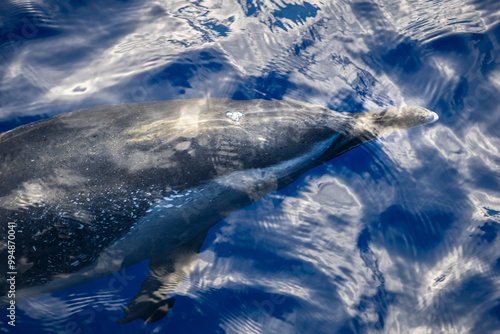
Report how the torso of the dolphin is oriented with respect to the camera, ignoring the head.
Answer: to the viewer's right
